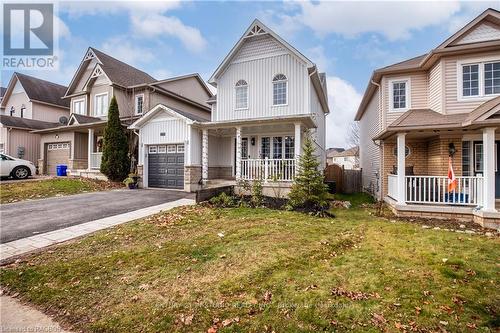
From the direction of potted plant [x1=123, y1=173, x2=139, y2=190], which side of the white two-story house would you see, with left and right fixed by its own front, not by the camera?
right

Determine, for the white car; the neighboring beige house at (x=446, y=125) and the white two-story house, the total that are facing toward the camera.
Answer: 2

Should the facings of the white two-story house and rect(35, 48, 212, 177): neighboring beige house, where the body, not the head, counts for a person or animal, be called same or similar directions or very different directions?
same or similar directions

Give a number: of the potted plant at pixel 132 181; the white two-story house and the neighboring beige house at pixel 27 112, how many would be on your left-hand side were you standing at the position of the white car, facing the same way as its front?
1

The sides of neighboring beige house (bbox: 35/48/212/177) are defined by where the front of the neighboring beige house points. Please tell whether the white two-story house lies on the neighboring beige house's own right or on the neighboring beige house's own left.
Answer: on the neighboring beige house's own left

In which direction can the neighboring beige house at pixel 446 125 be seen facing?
toward the camera

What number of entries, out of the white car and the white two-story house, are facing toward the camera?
1

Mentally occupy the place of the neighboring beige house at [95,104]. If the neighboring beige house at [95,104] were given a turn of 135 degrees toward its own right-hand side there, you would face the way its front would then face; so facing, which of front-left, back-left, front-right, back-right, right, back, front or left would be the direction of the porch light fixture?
back-right

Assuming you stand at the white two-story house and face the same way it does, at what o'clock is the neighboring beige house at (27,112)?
The neighboring beige house is roughly at 4 o'clock from the white two-story house.

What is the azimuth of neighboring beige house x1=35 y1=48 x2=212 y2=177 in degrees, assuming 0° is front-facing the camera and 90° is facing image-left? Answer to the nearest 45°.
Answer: approximately 45°

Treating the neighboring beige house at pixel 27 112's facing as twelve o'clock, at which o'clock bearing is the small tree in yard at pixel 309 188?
The small tree in yard is roughly at 10 o'clock from the neighboring beige house.
